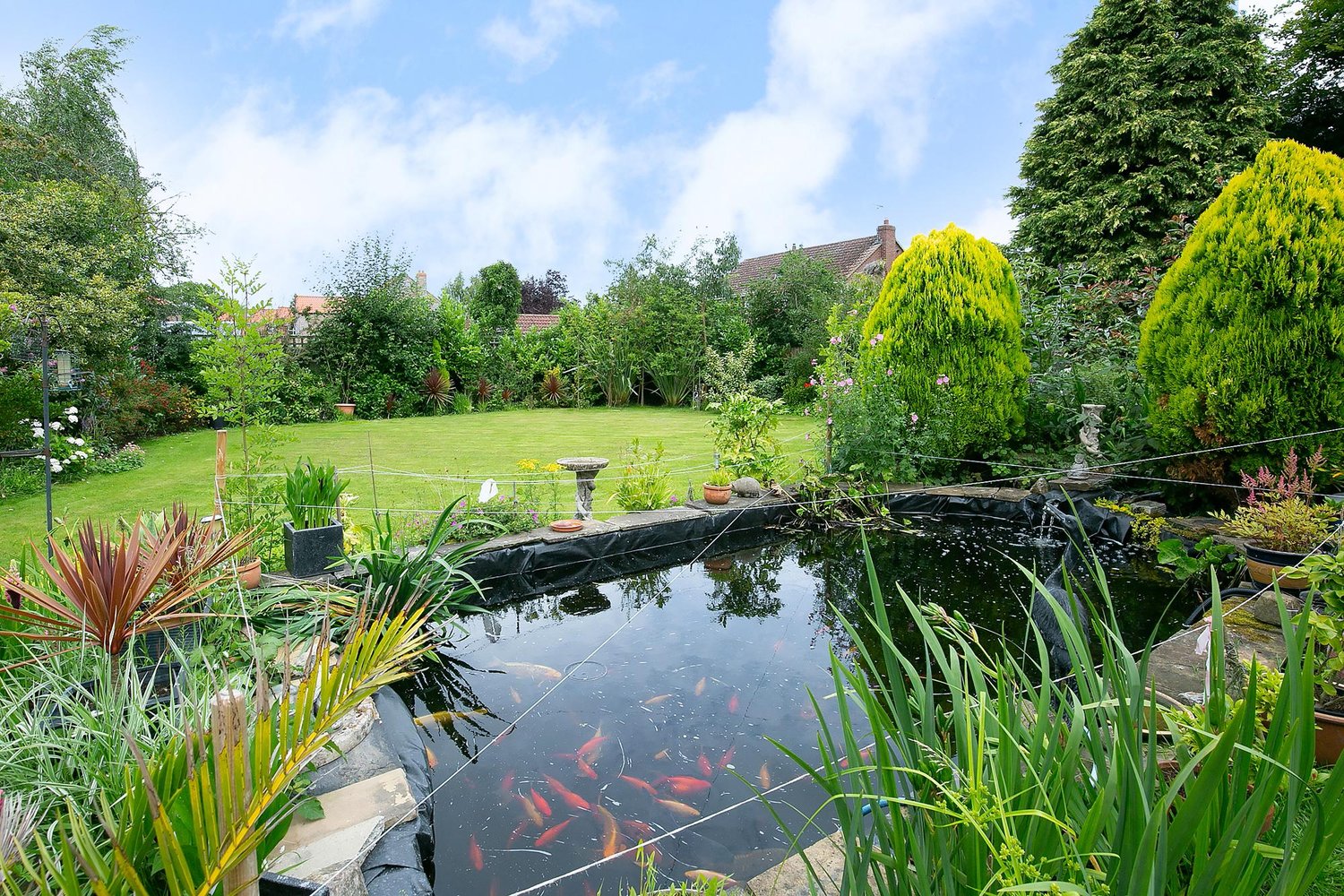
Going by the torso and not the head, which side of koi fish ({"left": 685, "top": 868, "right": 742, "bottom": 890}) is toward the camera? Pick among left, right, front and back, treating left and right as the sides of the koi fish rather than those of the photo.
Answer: left

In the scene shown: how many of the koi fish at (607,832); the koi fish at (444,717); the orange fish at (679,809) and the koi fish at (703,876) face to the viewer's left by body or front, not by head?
2

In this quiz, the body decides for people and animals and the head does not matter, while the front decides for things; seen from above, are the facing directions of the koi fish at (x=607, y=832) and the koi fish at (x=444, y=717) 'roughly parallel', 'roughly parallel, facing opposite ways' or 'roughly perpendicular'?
roughly perpendicular

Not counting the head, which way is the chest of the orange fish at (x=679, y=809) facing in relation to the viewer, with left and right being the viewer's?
facing to the right of the viewer

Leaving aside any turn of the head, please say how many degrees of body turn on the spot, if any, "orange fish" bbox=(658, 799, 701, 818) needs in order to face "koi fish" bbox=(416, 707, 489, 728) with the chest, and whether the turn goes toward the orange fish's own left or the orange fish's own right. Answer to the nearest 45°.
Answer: approximately 135° to the orange fish's own left

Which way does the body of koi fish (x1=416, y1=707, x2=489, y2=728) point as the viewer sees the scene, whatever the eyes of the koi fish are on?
to the viewer's left

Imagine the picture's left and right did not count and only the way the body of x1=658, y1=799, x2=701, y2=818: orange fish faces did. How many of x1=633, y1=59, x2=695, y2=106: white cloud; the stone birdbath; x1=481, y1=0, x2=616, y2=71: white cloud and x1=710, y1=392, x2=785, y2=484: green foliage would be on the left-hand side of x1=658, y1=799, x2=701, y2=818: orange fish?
4

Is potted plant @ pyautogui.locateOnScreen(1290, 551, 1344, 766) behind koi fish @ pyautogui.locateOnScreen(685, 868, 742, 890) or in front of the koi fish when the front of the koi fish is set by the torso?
behind
